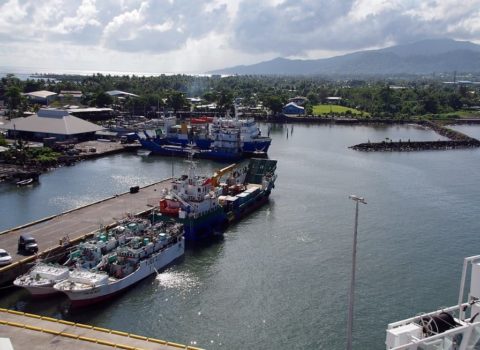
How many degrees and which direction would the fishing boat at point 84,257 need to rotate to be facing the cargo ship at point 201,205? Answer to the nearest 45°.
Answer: approximately 180°

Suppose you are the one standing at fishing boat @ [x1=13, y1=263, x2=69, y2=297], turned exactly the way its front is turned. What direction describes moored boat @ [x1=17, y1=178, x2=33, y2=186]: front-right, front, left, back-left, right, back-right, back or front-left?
back-right

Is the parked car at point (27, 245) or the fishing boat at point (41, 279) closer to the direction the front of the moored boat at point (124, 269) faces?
the fishing boat

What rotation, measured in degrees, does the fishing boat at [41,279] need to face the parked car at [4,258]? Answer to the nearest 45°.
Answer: approximately 90° to its right

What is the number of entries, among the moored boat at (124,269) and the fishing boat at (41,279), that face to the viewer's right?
0

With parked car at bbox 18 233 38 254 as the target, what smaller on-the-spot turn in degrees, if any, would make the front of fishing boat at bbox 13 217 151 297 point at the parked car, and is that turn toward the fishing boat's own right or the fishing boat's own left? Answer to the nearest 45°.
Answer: approximately 90° to the fishing boat's own right

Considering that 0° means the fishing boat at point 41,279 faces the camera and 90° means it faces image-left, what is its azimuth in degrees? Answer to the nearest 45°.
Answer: approximately 45°

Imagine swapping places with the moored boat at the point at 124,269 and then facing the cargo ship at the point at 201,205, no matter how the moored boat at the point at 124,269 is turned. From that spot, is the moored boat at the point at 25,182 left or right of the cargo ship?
left

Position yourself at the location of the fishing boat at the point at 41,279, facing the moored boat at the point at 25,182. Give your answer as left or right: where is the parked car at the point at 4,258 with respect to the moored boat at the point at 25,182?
left

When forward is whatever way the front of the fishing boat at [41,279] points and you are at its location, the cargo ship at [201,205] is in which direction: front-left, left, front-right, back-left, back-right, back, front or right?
back

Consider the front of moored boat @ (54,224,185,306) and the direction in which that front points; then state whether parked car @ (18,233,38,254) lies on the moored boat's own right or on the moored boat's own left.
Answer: on the moored boat's own right

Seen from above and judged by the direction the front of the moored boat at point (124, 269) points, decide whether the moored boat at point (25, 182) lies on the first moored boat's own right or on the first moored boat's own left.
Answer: on the first moored boat's own right
